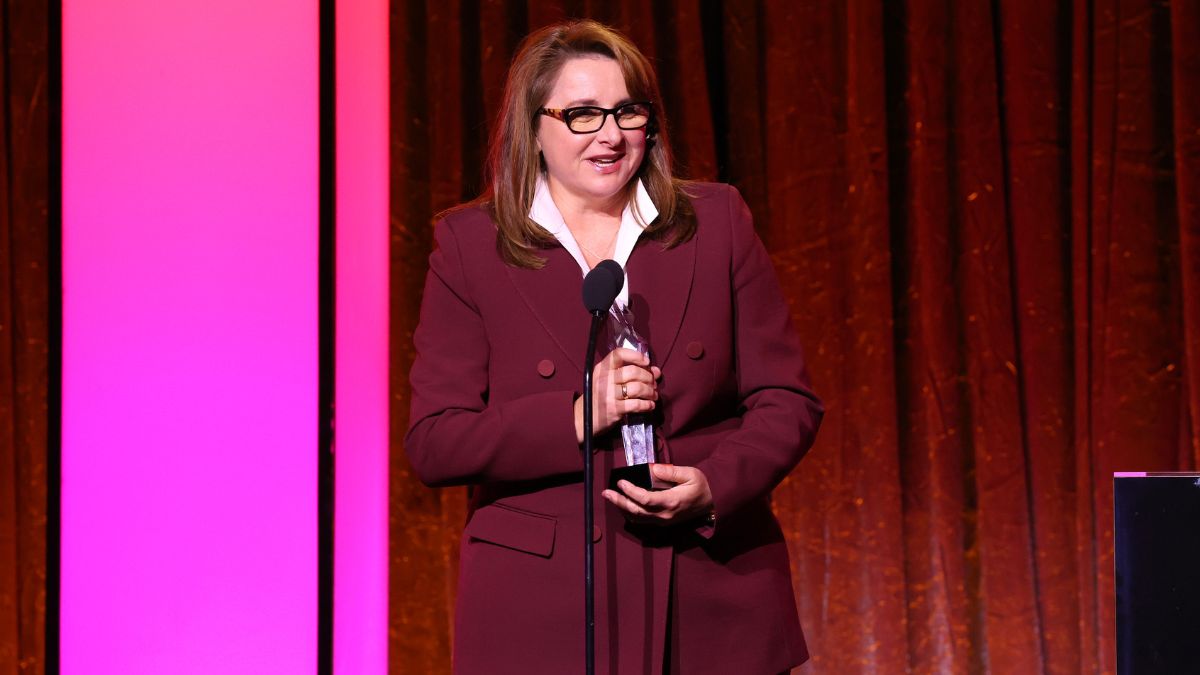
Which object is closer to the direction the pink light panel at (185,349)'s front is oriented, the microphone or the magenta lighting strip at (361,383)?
the microphone

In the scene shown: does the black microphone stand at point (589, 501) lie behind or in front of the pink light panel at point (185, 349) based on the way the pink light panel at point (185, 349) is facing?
in front

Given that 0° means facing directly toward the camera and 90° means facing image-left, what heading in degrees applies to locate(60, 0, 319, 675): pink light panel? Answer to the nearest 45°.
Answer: approximately 0°

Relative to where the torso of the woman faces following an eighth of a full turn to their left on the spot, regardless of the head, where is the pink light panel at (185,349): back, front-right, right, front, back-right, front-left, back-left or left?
back

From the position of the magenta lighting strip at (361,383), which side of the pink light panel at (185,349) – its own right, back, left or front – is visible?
left

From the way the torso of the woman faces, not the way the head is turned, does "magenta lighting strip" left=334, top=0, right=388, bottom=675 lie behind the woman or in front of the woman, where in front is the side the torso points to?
behind
